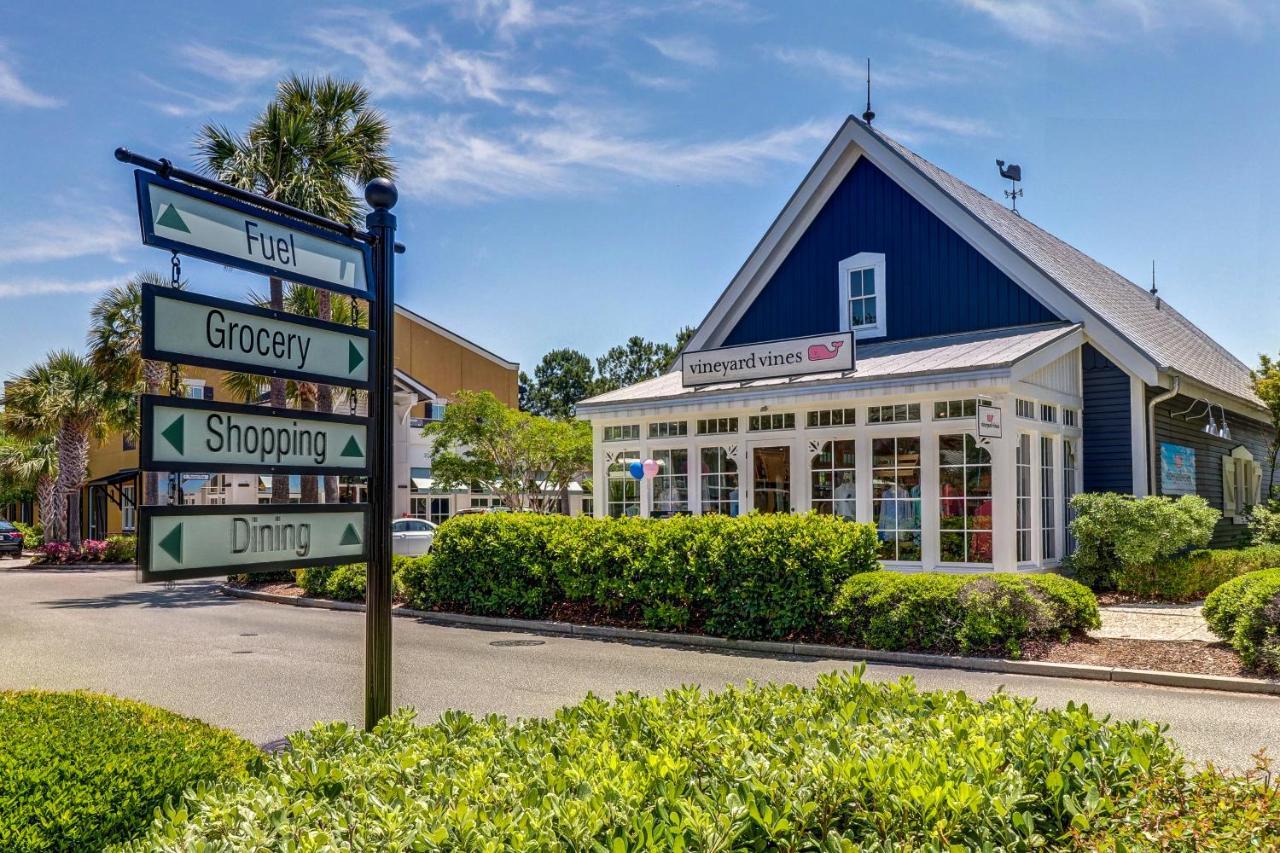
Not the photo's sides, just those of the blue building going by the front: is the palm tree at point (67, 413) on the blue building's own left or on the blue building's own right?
on the blue building's own right

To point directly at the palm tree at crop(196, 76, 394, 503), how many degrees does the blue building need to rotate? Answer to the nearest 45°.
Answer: approximately 45° to its right

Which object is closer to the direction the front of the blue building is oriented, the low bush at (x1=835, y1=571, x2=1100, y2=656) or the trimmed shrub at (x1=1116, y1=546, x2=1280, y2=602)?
the low bush

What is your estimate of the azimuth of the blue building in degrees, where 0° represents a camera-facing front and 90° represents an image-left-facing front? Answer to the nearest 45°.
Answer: approximately 45°
